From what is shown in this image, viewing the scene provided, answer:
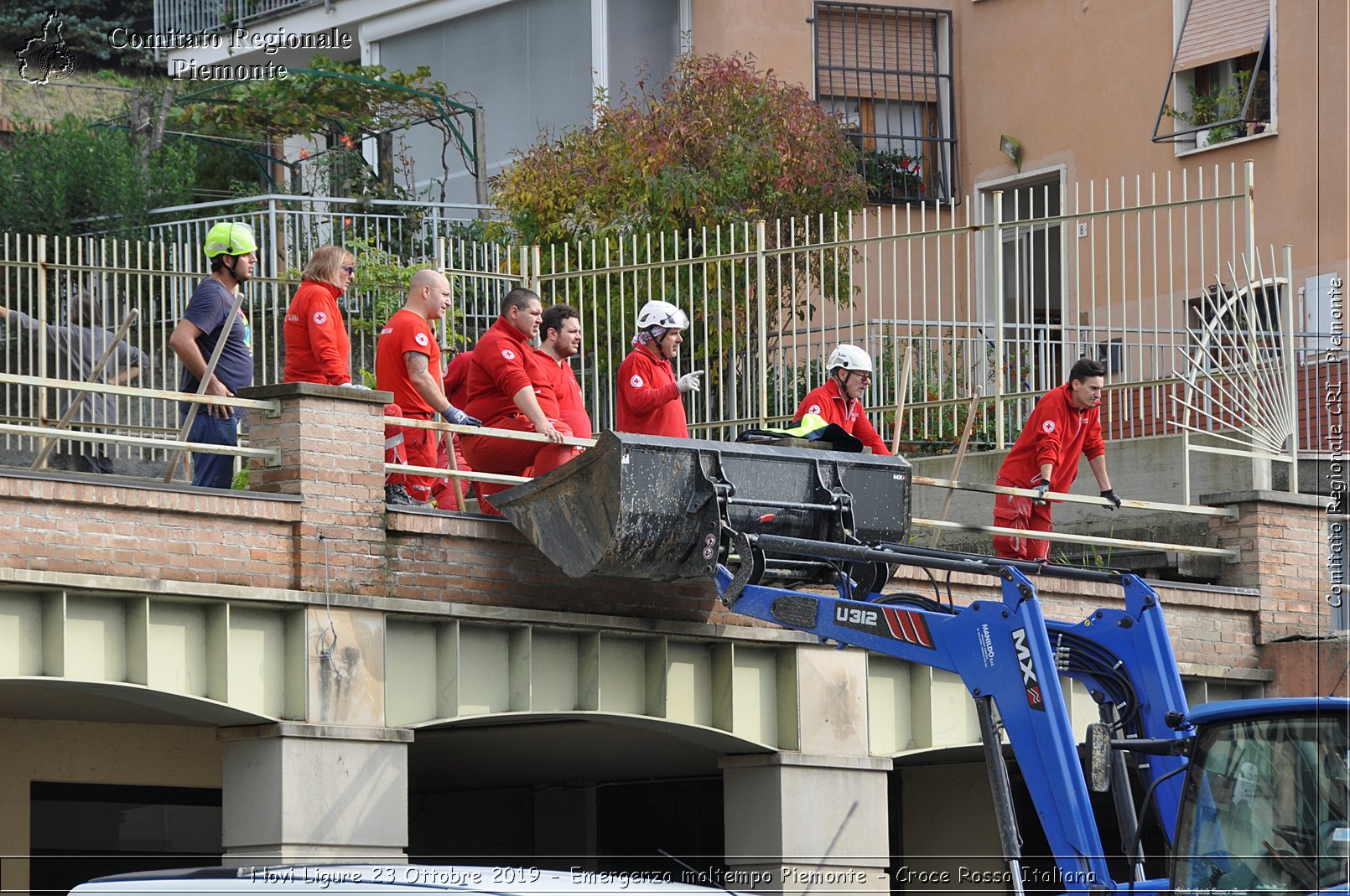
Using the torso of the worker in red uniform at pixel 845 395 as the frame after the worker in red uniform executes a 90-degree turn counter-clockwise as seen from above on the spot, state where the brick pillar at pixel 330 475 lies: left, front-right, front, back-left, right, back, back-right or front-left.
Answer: back

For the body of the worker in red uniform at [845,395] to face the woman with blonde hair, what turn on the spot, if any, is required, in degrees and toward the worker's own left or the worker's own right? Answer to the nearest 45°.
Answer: approximately 90° to the worker's own right

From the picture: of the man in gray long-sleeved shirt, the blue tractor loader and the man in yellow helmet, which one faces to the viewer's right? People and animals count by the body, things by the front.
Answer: the man in yellow helmet

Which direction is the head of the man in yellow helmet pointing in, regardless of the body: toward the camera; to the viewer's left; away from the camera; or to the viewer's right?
to the viewer's right

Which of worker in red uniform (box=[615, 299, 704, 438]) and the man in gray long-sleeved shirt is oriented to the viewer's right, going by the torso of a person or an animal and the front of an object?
the worker in red uniform

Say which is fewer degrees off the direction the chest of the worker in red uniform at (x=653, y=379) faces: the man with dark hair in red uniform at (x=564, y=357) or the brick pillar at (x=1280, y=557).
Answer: the brick pillar

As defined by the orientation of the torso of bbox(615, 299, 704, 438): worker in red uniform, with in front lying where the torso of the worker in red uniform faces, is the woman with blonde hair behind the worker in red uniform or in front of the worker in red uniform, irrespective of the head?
behind

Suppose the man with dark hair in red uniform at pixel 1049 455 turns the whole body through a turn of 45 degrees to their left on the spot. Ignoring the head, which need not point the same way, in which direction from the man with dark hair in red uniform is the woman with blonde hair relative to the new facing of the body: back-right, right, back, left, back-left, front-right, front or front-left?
back-right

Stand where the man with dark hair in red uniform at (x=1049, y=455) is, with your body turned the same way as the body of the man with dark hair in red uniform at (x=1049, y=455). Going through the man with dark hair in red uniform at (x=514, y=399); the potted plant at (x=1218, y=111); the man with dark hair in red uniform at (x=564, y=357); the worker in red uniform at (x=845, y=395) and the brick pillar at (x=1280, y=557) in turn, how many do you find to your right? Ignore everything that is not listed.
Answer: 3

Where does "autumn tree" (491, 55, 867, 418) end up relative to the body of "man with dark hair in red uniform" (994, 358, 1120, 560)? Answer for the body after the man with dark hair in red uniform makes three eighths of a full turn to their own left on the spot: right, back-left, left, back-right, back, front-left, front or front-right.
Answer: front-left

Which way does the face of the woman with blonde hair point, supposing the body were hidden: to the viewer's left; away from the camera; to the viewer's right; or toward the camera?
to the viewer's right

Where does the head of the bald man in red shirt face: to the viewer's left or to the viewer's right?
to the viewer's right
